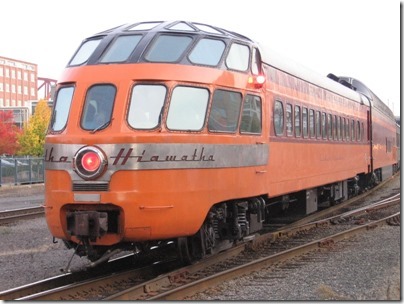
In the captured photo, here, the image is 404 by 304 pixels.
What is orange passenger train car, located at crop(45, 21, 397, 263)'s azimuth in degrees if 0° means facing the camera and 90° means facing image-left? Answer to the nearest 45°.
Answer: approximately 45°

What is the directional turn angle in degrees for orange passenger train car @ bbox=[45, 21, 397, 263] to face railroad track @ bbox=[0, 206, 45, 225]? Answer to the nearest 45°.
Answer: approximately 90° to its right
